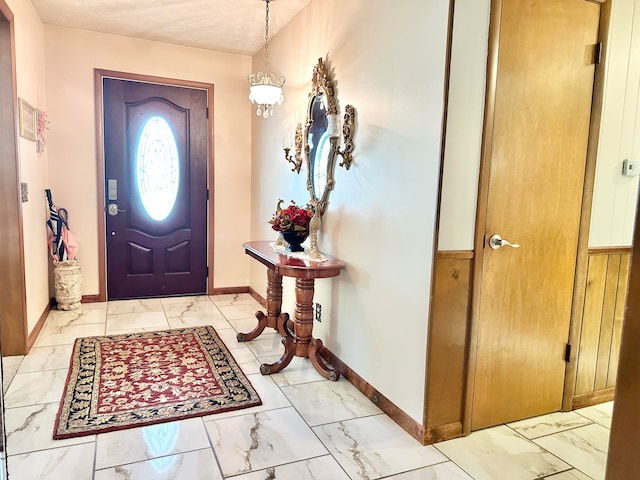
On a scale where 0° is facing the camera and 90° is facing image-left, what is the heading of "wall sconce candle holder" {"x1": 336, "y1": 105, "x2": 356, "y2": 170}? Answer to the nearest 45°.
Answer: approximately 45°

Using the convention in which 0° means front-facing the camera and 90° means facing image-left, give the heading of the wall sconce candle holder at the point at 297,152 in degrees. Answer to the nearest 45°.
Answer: approximately 45°

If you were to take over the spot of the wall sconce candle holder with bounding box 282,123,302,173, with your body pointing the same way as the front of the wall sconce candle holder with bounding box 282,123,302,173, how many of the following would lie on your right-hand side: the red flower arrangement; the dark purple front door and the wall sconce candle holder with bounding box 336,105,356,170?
1

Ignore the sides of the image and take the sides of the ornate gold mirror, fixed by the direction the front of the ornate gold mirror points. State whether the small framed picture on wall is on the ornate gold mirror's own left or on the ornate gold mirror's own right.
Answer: on the ornate gold mirror's own right

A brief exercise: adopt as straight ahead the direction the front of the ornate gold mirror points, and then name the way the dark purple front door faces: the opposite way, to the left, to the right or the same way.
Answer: to the left

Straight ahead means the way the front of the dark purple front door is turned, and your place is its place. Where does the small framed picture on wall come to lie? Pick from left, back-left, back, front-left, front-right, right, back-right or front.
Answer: front-right

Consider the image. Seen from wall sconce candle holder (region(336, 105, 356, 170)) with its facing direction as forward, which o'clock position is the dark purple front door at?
The dark purple front door is roughly at 3 o'clock from the wall sconce candle holder.

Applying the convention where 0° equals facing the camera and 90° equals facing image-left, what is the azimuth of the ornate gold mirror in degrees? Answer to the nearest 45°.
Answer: approximately 45°

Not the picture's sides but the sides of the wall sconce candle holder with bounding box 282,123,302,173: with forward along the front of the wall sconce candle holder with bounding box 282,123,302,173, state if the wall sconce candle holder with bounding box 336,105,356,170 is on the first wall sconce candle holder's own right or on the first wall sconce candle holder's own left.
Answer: on the first wall sconce candle holder's own left
